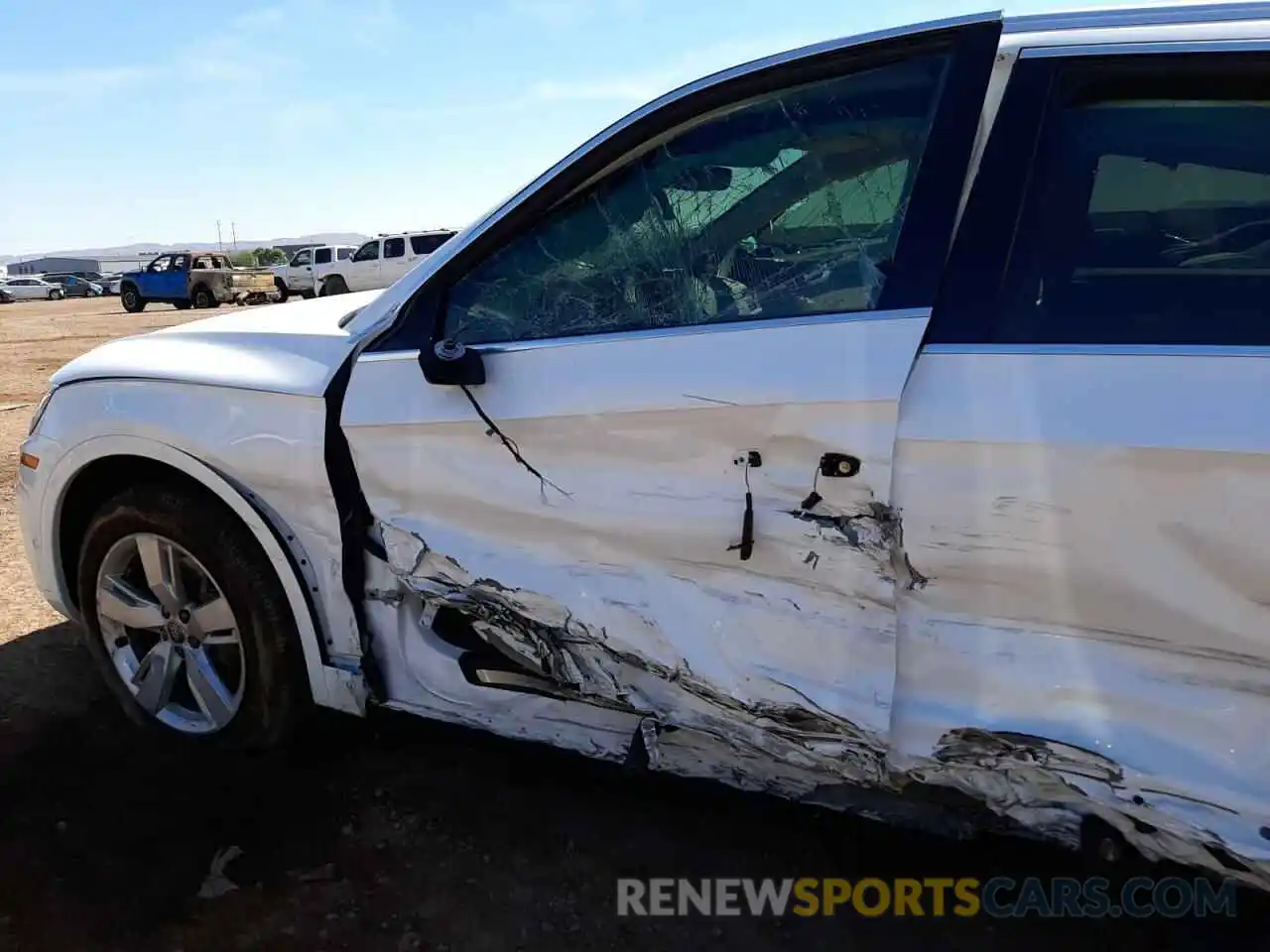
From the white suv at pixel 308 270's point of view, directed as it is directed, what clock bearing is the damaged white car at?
The damaged white car is roughly at 9 o'clock from the white suv.

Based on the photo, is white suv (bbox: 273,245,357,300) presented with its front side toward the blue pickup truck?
yes

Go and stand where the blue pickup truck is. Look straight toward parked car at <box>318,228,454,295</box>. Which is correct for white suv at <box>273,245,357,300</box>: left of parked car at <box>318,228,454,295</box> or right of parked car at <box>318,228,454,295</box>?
left

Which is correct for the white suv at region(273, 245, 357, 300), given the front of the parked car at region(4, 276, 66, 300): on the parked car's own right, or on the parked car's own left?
on the parked car's own right

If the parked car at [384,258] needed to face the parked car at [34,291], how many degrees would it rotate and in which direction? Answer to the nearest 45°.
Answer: approximately 45° to its right

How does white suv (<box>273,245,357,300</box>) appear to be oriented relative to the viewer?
to the viewer's left

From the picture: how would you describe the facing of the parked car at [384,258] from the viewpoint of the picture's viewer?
facing to the left of the viewer

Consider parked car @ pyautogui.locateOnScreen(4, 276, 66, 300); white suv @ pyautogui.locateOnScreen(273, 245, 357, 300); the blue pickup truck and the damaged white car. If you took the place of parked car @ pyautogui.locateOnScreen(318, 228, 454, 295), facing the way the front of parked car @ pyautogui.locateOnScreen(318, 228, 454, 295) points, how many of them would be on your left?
1

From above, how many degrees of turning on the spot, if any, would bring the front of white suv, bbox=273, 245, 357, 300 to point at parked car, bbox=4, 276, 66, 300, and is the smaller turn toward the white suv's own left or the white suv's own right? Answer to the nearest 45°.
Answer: approximately 45° to the white suv's own right
